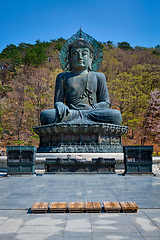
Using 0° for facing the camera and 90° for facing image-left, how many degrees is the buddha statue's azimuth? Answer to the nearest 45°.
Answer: approximately 0°

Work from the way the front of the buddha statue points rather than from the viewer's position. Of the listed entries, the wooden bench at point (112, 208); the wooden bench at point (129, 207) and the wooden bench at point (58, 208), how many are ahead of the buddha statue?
3

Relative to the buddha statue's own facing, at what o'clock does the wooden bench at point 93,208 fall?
The wooden bench is roughly at 12 o'clock from the buddha statue.

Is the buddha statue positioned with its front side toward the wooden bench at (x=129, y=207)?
yes

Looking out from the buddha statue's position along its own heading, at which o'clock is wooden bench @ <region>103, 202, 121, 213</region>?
The wooden bench is roughly at 12 o'clock from the buddha statue.

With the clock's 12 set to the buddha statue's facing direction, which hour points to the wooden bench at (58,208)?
The wooden bench is roughly at 12 o'clock from the buddha statue.
